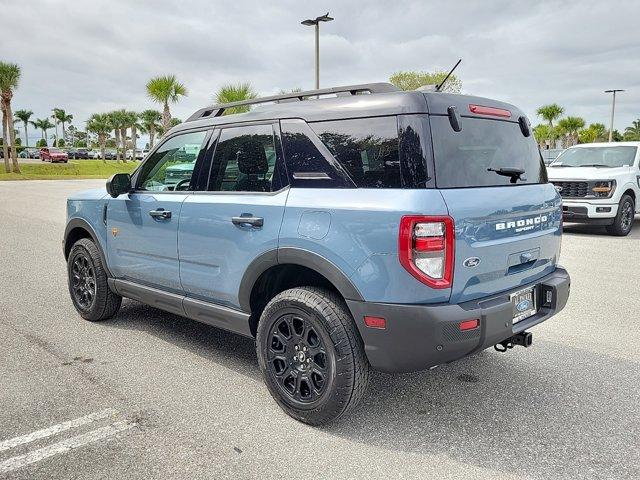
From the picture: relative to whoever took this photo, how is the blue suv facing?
facing away from the viewer and to the left of the viewer

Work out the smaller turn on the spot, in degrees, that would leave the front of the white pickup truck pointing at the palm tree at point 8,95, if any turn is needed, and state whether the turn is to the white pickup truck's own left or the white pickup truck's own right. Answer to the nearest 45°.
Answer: approximately 45° to the white pickup truck's own right

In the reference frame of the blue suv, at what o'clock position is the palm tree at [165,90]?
The palm tree is roughly at 1 o'clock from the blue suv.

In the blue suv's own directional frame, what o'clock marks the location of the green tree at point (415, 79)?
The green tree is roughly at 2 o'clock from the blue suv.

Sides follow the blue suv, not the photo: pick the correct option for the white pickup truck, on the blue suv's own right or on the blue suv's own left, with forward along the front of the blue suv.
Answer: on the blue suv's own right

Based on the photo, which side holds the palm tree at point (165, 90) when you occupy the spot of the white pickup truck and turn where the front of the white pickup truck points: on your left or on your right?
on your right

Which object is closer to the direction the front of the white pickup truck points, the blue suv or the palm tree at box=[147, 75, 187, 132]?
the blue suv

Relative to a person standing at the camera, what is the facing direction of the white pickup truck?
facing the viewer and to the left of the viewer

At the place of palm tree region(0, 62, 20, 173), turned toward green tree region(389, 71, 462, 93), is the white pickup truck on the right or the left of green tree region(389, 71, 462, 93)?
right

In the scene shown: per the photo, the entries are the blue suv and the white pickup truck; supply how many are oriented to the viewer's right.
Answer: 0
